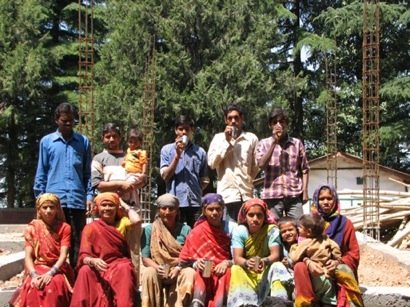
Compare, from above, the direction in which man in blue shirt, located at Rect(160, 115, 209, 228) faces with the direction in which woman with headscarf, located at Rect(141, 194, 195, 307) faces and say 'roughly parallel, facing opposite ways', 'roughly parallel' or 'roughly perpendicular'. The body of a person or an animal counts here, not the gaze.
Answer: roughly parallel

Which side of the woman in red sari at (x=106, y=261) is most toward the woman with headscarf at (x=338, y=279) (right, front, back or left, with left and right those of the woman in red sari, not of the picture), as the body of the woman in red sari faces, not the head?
left

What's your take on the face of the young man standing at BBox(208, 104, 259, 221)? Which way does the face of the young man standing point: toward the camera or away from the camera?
toward the camera

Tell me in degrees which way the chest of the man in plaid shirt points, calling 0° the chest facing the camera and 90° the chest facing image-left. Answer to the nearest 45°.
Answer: approximately 0°

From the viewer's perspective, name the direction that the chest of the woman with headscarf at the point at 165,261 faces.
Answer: toward the camera

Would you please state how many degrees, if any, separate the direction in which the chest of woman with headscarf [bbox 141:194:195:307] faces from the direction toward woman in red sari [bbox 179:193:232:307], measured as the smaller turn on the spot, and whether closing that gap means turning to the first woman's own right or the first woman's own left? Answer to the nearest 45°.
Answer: approximately 90° to the first woman's own left

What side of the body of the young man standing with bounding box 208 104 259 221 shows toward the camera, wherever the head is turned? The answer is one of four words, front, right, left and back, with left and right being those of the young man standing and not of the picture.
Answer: front

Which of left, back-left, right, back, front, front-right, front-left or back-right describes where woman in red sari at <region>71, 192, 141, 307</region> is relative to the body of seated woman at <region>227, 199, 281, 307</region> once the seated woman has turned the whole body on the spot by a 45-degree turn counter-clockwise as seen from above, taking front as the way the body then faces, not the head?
back-right

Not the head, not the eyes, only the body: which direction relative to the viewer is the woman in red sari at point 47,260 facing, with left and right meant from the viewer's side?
facing the viewer

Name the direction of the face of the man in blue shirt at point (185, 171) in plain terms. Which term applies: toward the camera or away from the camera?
toward the camera

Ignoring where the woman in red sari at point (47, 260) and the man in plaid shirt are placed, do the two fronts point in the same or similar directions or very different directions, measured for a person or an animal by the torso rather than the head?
same or similar directions

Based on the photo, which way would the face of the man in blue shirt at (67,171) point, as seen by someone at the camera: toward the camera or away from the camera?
toward the camera

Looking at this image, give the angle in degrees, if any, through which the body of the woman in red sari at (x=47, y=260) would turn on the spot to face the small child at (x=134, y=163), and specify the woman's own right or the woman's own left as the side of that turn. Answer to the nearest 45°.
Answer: approximately 135° to the woman's own left

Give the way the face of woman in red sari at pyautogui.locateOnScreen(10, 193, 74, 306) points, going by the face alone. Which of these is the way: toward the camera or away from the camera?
toward the camera
